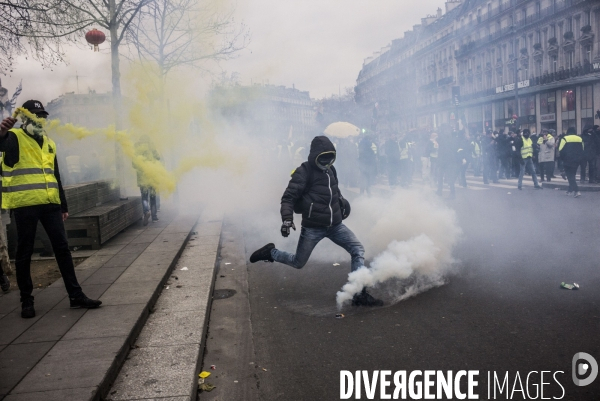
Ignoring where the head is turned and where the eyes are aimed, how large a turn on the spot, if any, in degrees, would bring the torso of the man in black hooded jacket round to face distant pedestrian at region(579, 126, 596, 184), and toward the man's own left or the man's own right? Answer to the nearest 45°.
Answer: approximately 90° to the man's own left

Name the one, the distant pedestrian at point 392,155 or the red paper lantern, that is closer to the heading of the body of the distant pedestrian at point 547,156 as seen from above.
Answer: the red paper lantern

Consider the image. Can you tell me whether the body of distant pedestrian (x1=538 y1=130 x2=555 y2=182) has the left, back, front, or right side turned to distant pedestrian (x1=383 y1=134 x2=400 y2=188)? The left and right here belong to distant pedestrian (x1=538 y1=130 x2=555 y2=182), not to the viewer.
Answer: right

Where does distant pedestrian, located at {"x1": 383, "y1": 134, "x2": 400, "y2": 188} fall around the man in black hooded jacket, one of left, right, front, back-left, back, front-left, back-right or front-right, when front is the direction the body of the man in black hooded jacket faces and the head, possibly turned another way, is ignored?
back-left

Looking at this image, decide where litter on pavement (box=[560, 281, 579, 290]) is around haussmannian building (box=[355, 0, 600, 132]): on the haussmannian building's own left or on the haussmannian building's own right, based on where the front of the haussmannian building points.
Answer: on the haussmannian building's own left

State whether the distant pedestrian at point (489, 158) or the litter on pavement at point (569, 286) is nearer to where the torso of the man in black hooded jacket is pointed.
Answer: the litter on pavement

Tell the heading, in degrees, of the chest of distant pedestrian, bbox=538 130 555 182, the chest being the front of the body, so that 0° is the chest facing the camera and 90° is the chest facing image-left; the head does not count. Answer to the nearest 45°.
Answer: approximately 0°

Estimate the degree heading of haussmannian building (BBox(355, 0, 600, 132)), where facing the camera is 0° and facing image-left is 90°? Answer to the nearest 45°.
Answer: approximately 45°

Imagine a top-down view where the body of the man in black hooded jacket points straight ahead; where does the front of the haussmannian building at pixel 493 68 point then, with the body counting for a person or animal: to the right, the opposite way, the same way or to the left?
to the right

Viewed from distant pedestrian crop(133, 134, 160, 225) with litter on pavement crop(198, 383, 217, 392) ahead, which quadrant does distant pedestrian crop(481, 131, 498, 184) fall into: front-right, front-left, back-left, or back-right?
back-left

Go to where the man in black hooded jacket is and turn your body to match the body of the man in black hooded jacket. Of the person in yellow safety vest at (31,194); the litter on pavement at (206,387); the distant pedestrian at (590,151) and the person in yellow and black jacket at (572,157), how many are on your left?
2
